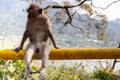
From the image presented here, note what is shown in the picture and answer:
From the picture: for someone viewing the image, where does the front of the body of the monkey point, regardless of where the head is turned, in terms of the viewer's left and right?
facing the viewer
